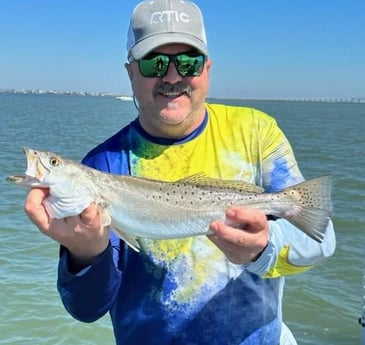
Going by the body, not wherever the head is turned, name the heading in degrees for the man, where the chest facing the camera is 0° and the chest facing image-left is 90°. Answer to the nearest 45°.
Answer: approximately 0°
